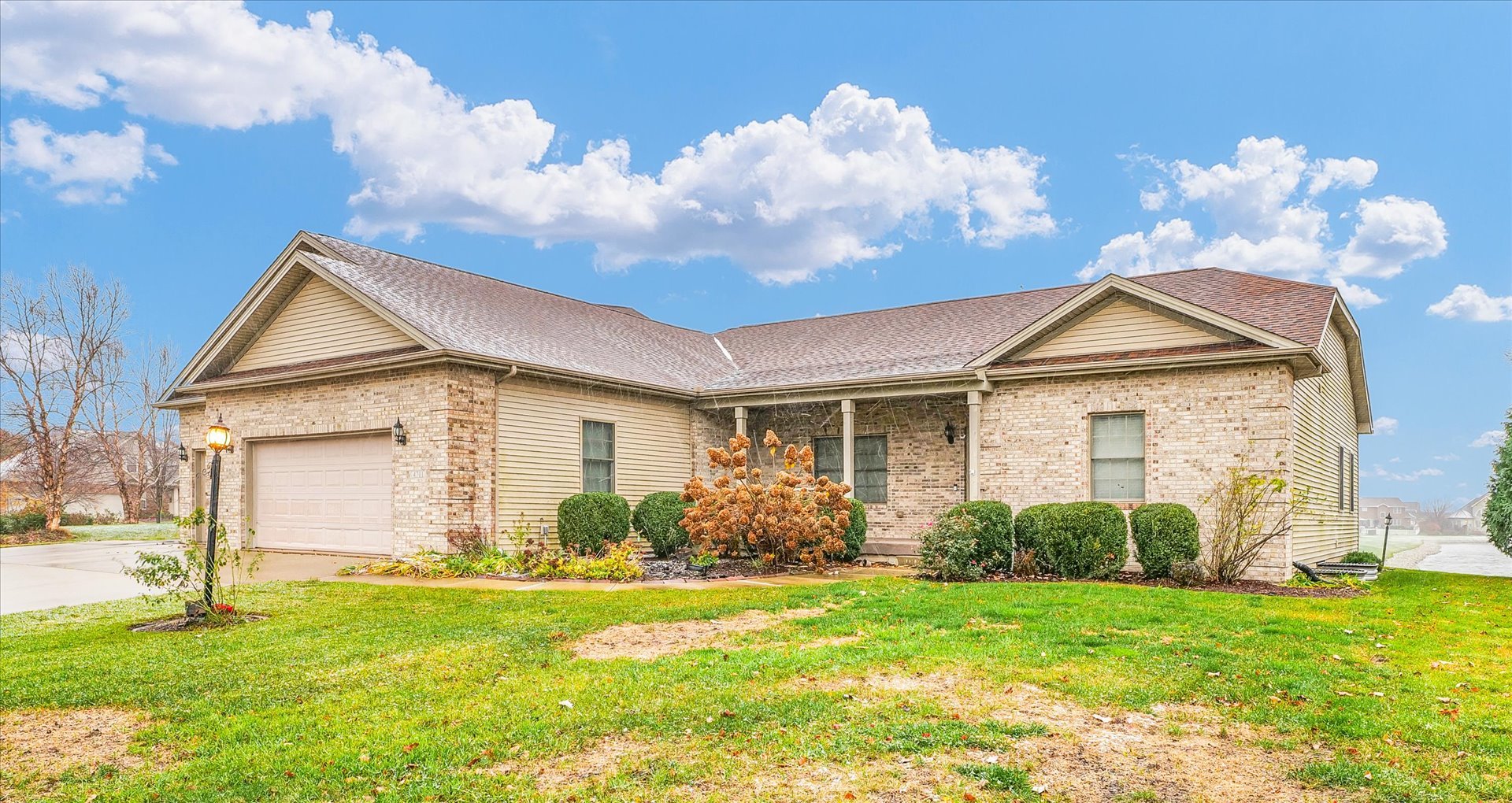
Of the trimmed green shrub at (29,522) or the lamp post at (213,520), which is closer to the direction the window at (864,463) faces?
the lamp post

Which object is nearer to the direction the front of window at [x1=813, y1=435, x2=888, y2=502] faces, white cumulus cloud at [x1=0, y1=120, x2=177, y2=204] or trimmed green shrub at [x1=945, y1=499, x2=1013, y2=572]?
the trimmed green shrub

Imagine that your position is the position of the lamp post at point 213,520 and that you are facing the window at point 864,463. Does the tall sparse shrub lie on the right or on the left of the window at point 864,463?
right

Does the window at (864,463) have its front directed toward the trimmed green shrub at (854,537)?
yes

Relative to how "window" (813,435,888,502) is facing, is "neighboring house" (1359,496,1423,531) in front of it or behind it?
behind

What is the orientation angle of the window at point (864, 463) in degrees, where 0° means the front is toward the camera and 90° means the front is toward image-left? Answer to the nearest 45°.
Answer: approximately 0°

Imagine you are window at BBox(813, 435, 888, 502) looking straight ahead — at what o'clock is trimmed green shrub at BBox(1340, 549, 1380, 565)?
The trimmed green shrub is roughly at 9 o'clock from the window.
